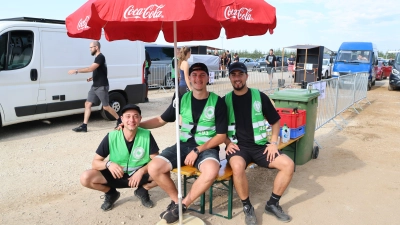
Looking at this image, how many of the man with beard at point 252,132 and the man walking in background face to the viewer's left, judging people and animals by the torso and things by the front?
1

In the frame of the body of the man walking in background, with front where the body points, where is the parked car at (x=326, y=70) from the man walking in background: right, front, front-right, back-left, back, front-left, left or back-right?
back-right

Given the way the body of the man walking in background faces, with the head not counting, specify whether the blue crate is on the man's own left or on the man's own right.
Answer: on the man's own left

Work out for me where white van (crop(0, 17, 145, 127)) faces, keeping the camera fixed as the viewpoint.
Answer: facing the viewer and to the left of the viewer

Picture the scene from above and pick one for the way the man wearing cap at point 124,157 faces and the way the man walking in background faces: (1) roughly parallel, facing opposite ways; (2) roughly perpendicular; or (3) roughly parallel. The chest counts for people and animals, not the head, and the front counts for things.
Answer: roughly perpendicular

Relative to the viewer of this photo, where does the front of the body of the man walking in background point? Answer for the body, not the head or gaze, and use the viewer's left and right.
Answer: facing to the left of the viewer

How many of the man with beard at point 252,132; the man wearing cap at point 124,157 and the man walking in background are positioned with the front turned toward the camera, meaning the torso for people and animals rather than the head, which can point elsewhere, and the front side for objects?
2

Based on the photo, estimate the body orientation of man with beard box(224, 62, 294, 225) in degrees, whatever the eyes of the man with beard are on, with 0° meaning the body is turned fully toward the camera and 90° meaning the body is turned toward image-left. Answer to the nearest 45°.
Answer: approximately 0°
